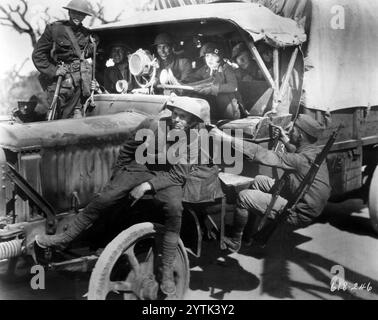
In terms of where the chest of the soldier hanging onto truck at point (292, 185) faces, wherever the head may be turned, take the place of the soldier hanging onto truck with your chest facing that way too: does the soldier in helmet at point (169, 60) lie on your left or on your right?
on your right

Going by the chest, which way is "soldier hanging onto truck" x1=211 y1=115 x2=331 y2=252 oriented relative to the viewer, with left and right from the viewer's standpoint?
facing to the left of the viewer

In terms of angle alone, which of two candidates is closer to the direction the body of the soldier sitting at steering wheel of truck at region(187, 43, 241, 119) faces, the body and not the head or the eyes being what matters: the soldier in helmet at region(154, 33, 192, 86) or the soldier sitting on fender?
the soldier sitting on fender

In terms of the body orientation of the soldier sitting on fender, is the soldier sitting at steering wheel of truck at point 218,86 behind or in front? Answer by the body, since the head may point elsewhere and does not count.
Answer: behind

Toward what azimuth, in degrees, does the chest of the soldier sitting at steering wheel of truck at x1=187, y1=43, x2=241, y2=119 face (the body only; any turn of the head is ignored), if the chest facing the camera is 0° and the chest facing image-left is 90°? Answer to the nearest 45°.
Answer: approximately 45°

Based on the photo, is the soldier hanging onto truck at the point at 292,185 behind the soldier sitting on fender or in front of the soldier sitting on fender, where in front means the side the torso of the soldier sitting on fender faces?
behind

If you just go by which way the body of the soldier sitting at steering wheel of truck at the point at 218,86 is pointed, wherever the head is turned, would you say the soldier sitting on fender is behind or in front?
in front

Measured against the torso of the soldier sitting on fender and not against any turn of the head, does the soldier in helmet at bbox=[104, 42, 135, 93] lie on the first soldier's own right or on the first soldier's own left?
on the first soldier's own right
